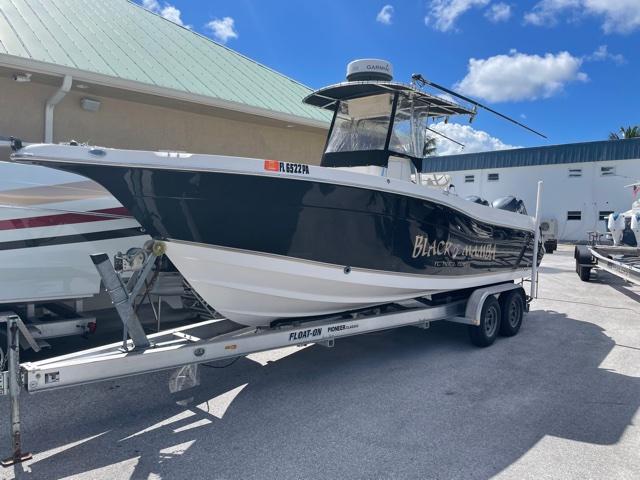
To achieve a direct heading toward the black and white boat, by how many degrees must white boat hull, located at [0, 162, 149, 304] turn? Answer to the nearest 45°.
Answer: approximately 135° to its left

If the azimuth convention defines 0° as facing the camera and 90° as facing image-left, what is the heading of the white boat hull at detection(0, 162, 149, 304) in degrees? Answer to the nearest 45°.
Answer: approximately 90°

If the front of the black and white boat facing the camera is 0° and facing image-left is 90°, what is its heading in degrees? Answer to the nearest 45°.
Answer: approximately 45°

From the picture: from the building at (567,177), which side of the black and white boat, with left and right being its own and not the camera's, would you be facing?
back

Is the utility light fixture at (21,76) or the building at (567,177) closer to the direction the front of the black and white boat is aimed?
the utility light fixture

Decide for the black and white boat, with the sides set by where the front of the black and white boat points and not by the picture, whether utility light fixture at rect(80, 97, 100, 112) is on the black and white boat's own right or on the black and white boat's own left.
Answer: on the black and white boat's own right
